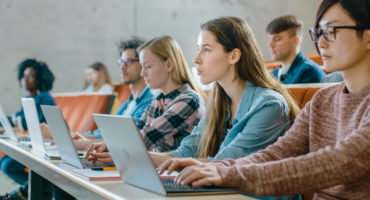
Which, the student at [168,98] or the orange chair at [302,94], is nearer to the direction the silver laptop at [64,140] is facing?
the student

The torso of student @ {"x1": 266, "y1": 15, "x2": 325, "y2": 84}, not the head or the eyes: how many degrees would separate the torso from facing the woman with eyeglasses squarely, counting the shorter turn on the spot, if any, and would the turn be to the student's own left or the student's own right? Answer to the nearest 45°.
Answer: approximately 45° to the student's own left

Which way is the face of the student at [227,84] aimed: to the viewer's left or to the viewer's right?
to the viewer's left

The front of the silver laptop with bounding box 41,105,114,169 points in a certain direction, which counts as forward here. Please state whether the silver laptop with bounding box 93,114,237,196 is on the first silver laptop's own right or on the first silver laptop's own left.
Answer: on the first silver laptop's own right

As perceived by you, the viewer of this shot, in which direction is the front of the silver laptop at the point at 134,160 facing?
facing away from the viewer and to the right of the viewer

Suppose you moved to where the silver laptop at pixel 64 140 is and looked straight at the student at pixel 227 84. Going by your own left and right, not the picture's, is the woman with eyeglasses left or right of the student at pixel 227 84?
right

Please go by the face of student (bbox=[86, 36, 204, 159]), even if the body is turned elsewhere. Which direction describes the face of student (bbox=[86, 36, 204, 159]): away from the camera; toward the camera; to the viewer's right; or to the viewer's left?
to the viewer's left

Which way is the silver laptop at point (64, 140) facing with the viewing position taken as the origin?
facing away from the viewer and to the right of the viewer

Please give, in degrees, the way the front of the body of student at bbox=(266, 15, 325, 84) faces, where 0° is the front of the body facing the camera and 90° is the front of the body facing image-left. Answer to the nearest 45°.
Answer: approximately 45°
